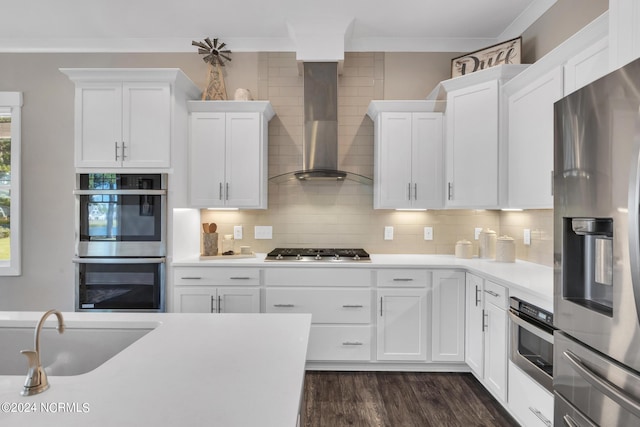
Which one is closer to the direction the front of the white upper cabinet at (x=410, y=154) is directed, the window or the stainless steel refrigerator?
the stainless steel refrigerator

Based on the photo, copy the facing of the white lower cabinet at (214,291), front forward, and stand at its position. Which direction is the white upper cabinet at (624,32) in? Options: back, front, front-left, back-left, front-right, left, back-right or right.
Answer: front-left

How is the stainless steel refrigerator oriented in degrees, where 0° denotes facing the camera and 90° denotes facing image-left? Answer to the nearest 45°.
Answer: approximately 45°

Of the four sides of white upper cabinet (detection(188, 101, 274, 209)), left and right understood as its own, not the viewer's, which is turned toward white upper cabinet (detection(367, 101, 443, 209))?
left

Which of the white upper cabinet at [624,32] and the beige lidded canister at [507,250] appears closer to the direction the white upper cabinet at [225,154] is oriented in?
the white upper cabinet

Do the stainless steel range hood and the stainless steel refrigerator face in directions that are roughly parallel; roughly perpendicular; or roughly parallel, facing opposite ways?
roughly perpendicular

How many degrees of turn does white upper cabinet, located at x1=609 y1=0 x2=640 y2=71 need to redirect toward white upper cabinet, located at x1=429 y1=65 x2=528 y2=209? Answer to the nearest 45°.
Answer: approximately 90° to its right

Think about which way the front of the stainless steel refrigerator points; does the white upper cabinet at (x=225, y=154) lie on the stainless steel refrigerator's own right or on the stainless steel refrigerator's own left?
on the stainless steel refrigerator's own right
